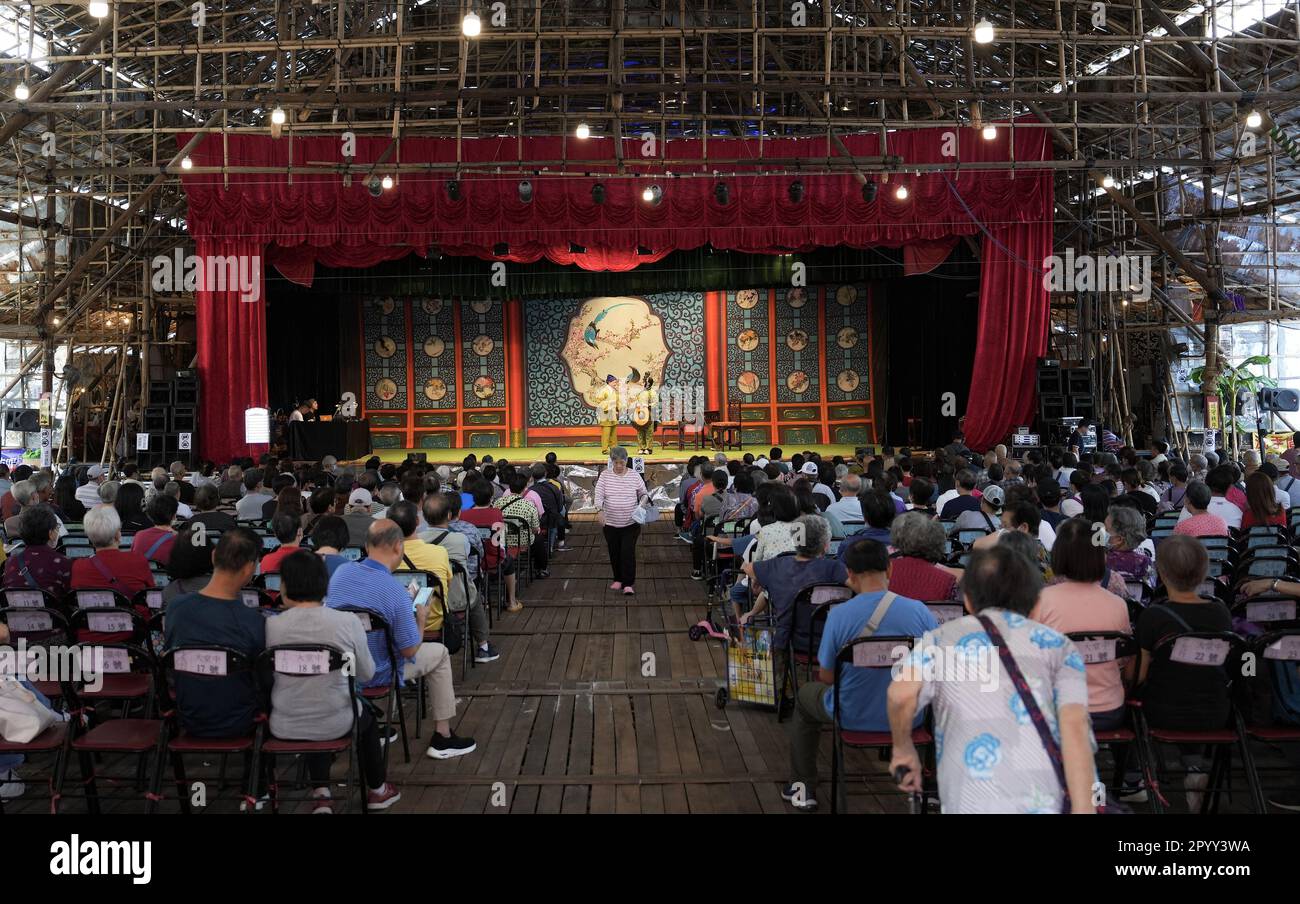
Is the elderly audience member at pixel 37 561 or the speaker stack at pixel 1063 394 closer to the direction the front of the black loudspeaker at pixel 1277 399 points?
the elderly audience member

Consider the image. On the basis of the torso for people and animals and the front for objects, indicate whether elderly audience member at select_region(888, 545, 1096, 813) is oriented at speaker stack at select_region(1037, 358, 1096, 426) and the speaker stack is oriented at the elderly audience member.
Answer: yes

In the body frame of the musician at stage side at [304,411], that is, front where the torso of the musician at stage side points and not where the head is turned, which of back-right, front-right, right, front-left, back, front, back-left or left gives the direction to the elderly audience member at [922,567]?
right

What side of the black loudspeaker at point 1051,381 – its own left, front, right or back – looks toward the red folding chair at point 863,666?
front

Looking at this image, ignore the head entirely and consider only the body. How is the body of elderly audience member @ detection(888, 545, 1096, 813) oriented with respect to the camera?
away from the camera

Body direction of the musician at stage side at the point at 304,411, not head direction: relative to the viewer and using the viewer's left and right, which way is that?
facing to the right of the viewer

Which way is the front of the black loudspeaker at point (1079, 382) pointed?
toward the camera

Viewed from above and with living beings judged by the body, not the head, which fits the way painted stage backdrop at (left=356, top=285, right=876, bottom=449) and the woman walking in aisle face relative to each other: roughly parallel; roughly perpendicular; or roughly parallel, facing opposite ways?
roughly parallel

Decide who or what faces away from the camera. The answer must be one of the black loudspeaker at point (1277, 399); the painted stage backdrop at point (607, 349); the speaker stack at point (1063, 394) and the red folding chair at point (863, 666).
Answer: the red folding chair

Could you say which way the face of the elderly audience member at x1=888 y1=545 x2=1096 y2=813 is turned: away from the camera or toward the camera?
away from the camera

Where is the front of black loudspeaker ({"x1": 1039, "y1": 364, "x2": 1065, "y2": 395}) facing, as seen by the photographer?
facing the viewer

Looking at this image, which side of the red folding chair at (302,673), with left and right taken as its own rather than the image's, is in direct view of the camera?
back

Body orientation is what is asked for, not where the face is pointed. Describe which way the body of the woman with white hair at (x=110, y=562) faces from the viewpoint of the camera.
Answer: away from the camera

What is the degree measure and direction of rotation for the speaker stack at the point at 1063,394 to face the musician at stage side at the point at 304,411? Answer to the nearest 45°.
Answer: approximately 90° to its right

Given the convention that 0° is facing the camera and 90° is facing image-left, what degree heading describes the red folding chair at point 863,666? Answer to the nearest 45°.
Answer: approximately 180°

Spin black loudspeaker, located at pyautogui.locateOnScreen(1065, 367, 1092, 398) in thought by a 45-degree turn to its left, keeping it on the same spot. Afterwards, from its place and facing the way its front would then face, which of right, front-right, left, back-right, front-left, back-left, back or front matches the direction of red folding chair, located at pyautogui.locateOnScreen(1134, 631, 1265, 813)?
front-right

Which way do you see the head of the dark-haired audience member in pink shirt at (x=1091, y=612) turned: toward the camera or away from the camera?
away from the camera

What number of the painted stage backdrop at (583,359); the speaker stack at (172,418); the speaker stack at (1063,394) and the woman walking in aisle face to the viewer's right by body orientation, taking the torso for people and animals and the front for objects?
0
